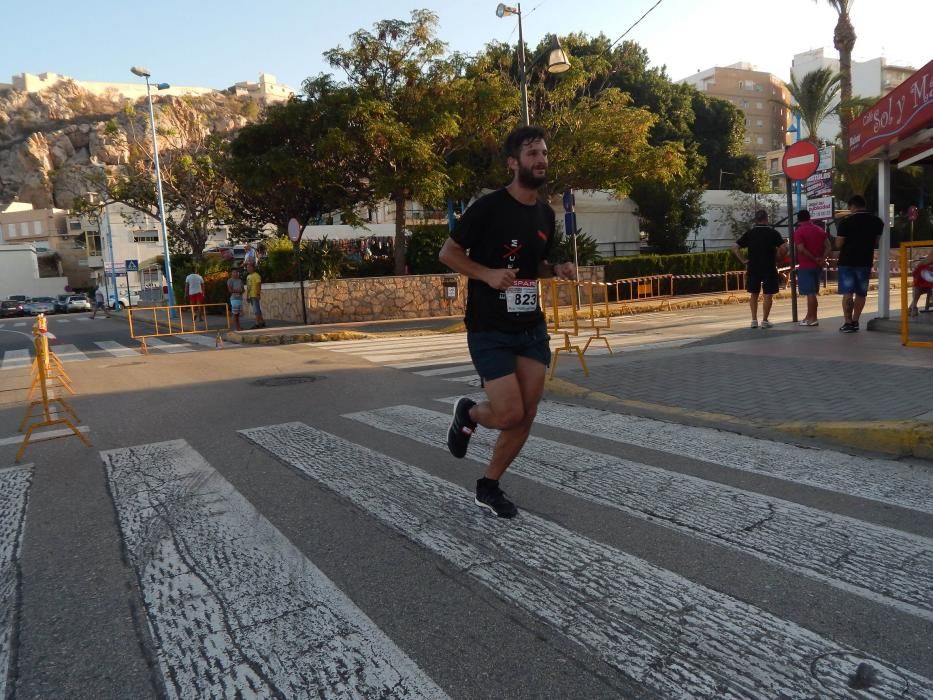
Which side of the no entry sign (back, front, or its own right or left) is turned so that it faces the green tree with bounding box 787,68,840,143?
back

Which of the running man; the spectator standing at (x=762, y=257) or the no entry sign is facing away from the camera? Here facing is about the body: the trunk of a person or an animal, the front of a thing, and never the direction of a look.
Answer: the spectator standing

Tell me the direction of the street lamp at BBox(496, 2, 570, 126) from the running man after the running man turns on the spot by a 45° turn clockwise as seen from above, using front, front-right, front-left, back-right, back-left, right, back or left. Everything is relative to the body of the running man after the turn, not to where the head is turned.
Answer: back

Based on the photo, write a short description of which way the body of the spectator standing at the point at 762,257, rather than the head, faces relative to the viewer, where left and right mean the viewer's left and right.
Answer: facing away from the viewer

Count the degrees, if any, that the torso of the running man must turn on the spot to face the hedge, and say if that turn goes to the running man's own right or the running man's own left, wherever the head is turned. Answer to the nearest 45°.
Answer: approximately 135° to the running man's own left

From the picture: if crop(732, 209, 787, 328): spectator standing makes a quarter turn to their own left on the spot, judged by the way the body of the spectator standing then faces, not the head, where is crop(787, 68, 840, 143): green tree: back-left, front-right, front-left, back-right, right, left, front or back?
right

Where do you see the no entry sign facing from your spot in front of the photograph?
facing the viewer

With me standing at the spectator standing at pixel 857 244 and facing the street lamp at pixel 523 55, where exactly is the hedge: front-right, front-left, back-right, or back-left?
front-right

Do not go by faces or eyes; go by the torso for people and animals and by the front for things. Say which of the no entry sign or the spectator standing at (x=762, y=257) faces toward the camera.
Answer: the no entry sign

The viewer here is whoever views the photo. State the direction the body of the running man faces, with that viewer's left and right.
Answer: facing the viewer and to the right of the viewer

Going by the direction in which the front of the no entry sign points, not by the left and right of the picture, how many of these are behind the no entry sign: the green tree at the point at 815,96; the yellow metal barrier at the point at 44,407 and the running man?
1

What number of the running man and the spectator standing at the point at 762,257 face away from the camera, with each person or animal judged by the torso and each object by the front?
1
